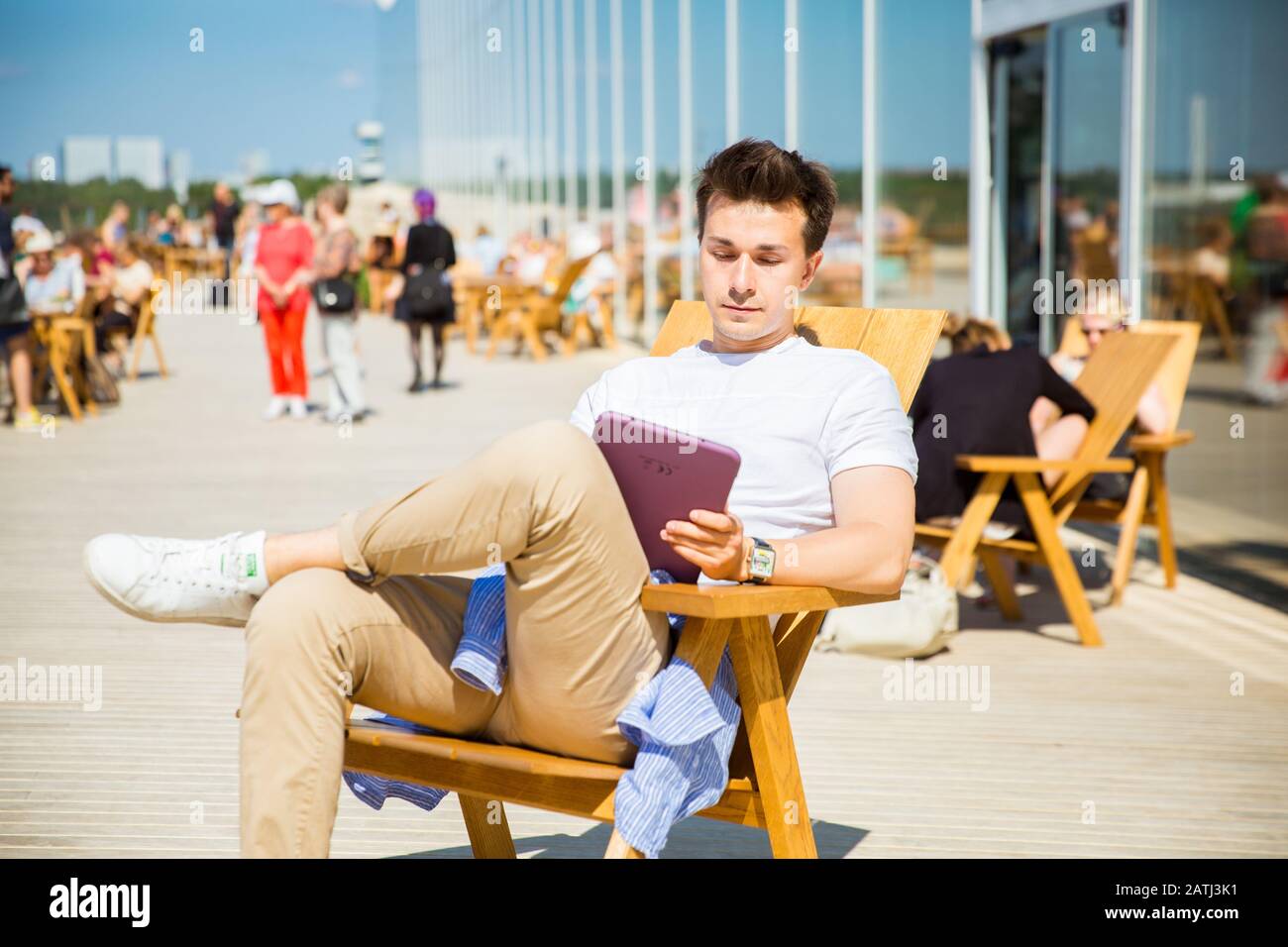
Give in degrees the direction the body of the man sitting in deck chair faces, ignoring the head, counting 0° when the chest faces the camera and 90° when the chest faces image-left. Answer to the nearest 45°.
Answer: approximately 45°

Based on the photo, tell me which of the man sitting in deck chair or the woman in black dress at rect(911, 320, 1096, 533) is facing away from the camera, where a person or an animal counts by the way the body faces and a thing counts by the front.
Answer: the woman in black dress

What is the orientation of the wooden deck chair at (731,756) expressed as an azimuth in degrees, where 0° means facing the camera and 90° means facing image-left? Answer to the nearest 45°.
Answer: approximately 45°

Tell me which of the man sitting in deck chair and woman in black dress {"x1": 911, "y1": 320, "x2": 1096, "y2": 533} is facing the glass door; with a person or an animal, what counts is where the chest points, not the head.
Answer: the woman in black dress

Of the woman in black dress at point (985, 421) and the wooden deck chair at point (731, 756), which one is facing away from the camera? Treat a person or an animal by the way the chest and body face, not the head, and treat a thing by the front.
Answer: the woman in black dress

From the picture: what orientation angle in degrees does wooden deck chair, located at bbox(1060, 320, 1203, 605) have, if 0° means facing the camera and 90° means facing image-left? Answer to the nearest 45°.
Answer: approximately 45°

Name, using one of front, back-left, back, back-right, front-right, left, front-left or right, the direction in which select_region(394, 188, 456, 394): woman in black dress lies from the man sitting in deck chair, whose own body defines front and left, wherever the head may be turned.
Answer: back-right

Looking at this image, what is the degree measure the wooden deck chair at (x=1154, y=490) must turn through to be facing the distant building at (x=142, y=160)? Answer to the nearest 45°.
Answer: approximately 90° to its right

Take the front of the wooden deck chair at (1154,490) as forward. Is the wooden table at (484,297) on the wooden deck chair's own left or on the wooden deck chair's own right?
on the wooden deck chair's own right

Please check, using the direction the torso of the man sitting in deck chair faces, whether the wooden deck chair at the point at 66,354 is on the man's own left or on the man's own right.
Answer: on the man's own right

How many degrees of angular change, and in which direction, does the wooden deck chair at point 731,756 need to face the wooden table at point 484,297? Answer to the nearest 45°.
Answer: approximately 135° to its right

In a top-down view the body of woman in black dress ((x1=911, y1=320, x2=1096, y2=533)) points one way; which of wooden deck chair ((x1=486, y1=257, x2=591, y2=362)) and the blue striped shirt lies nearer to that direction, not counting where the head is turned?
the wooden deck chair

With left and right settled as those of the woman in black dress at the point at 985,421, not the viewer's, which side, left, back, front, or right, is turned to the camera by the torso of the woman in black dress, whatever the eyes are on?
back
